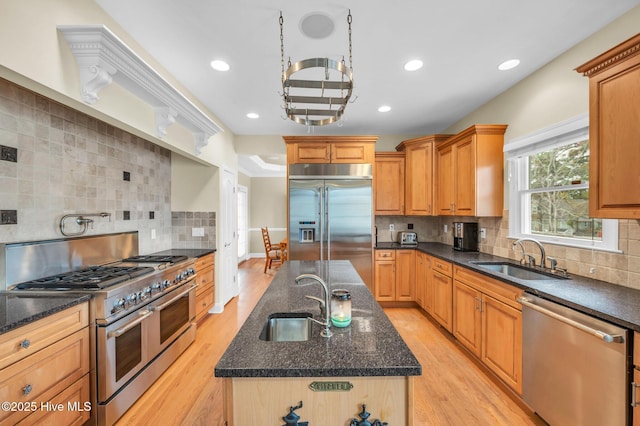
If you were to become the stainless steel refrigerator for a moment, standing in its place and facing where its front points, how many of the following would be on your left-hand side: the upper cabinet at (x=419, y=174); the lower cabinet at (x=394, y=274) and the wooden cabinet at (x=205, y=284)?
2

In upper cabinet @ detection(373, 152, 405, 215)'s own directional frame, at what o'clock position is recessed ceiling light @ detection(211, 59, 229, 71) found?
The recessed ceiling light is roughly at 1 o'clock from the upper cabinet.

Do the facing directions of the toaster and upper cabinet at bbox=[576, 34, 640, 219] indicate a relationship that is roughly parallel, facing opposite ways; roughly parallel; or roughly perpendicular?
roughly perpendicular

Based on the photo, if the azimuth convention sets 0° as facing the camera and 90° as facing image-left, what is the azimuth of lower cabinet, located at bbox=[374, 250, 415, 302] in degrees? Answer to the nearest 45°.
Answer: approximately 0°

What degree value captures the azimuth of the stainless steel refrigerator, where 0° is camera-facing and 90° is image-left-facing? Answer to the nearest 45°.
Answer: approximately 0°

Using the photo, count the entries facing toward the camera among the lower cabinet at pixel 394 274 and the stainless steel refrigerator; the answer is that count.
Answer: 2

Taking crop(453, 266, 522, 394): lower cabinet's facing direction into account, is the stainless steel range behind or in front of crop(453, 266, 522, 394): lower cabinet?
in front

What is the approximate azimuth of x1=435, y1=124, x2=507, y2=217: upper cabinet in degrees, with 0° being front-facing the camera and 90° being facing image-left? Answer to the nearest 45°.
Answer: approximately 45°

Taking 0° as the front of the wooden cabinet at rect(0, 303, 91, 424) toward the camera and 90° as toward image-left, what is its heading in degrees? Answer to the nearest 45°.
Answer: approximately 315°

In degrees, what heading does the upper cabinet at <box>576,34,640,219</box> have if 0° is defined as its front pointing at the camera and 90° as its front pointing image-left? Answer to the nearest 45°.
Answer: approximately 45°

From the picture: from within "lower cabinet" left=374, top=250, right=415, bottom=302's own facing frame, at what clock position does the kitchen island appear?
The kitchen island is roughly at 12 o'clock from the lower cabinet.

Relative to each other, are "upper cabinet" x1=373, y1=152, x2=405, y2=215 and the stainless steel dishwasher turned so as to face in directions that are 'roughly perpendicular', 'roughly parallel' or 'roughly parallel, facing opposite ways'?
roughly perpendicular
